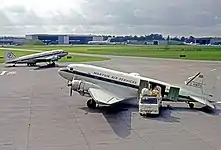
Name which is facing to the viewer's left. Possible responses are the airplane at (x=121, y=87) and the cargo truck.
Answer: the airplane

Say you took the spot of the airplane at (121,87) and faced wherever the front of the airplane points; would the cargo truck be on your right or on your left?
on your left

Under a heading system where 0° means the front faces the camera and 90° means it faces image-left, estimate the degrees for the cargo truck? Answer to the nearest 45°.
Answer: approximately 0°

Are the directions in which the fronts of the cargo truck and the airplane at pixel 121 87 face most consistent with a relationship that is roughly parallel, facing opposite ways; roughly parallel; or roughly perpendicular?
roughly perpendicular

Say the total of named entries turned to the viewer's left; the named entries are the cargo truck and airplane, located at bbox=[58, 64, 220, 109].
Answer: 1

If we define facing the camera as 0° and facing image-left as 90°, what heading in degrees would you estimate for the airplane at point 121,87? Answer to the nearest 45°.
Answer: approximately 90°
